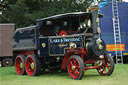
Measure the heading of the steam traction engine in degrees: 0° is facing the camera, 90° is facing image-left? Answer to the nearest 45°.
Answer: approximately 315°

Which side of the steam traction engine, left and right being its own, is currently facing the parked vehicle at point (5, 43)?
back
